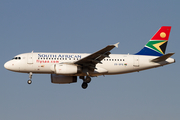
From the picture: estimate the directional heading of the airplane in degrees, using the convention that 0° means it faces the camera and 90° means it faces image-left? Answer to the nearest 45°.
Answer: approximately 90°
